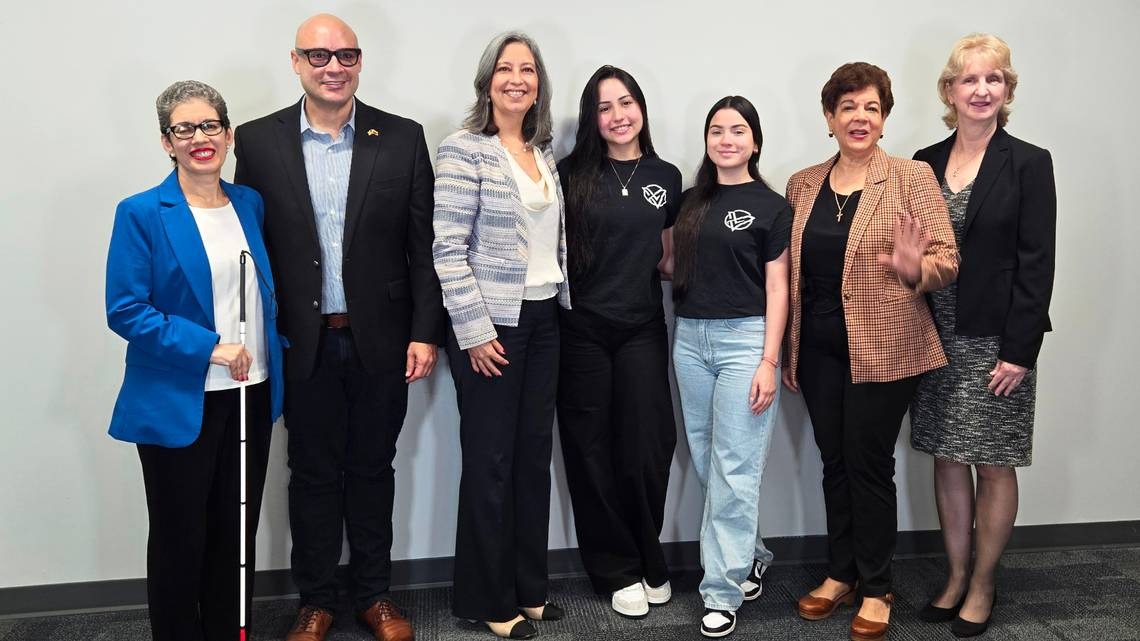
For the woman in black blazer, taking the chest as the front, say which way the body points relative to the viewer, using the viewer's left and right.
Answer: facing the viewer and to the left of the viewer

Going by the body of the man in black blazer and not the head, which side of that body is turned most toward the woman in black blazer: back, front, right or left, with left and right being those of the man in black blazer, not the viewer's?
left

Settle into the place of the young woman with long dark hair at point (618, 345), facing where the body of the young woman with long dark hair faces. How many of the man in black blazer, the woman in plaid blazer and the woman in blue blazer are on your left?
1

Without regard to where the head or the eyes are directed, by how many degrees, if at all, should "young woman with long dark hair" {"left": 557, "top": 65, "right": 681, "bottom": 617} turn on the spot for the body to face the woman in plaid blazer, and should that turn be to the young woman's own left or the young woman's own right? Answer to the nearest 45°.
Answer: approximately 90° to the young woman's own left

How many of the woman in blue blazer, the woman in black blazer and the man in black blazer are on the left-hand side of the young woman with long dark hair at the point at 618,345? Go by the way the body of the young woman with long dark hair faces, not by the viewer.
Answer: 1

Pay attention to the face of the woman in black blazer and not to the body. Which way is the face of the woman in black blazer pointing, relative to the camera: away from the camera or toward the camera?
toward the camera

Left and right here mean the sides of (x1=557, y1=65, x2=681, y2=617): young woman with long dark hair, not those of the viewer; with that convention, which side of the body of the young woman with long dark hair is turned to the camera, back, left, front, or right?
front

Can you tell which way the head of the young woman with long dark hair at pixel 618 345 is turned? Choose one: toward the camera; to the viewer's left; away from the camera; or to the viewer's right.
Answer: toward the camera

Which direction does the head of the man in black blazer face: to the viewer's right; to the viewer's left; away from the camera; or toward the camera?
toward the camera

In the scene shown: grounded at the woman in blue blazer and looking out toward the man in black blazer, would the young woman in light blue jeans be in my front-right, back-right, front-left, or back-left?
front-right

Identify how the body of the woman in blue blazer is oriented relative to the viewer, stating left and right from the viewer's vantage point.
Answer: facing the viewer and to the right of the viewer

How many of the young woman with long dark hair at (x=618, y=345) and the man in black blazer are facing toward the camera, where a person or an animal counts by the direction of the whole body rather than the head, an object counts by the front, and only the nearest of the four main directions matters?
2

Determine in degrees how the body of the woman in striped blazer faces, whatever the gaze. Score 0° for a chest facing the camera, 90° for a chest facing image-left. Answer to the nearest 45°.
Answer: approximately 315°

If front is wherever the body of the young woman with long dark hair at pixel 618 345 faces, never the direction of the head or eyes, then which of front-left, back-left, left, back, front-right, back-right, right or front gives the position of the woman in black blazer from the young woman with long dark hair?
left

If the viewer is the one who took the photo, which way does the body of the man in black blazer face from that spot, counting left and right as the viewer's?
facing the viewer
